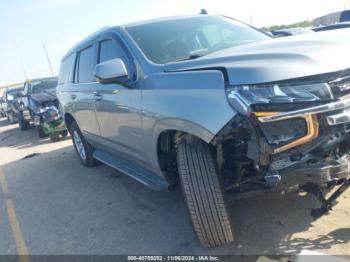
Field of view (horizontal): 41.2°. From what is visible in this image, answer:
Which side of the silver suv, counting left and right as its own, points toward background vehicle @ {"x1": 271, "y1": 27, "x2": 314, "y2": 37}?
left

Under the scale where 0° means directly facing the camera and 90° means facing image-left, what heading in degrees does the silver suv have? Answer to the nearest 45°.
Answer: approximately 315°

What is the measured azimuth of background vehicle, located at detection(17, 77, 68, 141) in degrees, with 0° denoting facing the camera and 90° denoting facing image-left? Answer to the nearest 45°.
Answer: approximately 315°

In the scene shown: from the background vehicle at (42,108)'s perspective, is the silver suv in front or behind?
in front

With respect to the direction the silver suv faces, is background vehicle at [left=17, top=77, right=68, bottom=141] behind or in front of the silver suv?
behind

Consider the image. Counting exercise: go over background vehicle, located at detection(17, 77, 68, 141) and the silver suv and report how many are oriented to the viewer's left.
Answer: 0
